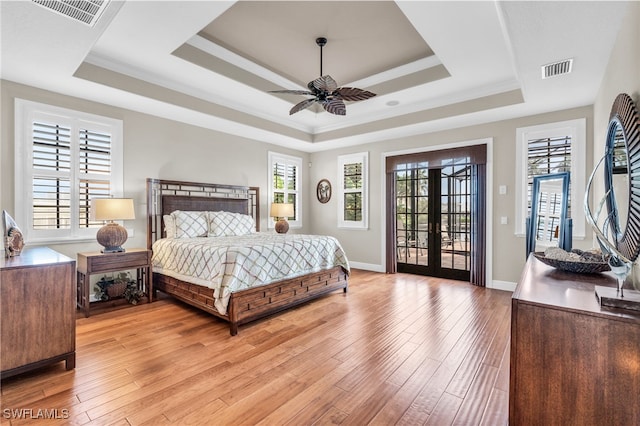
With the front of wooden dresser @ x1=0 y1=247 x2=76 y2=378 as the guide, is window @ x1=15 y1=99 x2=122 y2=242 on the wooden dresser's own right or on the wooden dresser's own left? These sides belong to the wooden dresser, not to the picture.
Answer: on the wooden dresser's own left

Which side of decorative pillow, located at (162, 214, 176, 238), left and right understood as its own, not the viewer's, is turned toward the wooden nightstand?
right

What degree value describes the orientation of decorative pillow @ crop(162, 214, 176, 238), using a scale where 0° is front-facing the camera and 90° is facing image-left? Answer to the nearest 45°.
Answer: approximately 315°

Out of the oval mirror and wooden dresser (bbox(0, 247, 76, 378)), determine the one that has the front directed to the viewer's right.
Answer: the wooden dresser

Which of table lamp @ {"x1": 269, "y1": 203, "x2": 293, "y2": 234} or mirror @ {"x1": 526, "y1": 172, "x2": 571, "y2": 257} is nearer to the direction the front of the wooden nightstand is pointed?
the mirror

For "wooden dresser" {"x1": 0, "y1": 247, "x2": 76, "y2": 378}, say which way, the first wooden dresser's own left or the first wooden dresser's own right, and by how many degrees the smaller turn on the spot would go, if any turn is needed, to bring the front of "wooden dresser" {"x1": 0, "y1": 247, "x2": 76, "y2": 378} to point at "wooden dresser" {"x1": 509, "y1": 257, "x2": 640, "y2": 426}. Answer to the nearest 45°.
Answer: approximately 45° to the first wooden dresser's own right

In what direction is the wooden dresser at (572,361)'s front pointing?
to the viewer's left

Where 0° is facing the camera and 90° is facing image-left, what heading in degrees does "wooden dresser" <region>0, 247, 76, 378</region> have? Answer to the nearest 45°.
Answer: approximately 270°

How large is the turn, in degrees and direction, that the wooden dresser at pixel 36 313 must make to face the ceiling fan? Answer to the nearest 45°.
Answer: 0° — it already faces it
